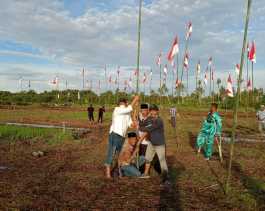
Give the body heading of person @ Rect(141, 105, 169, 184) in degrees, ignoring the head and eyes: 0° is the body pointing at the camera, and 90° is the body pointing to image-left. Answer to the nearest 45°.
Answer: approximately 45°

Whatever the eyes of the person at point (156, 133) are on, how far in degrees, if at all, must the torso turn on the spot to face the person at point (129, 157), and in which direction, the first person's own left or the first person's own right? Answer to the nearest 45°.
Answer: approximately 45° to the first person's own right

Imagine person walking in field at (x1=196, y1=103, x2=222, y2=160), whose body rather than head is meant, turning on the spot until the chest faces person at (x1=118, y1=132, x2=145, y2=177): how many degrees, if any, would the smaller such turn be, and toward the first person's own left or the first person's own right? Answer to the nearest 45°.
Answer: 0° — they already face them

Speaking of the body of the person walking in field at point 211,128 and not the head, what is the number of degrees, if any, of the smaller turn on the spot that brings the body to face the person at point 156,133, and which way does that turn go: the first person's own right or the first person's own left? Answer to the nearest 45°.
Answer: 0° — they already face them

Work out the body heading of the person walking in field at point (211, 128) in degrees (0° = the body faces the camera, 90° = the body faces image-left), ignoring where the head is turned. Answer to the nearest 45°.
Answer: approximately 45°

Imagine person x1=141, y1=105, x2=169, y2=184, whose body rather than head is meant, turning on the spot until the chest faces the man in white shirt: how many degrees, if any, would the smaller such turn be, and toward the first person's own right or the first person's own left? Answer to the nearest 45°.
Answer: approximately 45° to the first person's own right

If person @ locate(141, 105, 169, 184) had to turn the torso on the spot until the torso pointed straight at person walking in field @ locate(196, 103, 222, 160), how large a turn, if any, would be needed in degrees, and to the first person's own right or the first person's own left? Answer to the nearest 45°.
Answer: approximately 180°
